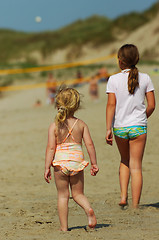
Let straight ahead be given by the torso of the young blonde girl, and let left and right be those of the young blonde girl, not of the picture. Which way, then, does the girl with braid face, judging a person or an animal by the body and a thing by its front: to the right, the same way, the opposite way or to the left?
the same way

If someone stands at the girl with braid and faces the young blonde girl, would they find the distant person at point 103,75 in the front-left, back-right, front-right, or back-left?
back-right

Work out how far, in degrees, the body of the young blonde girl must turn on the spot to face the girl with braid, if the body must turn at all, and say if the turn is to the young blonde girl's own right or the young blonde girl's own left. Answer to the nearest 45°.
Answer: approximately 45° to the young blonde girl's own right

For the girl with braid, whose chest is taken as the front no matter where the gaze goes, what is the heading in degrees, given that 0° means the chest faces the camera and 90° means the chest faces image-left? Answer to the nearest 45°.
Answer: approximately 180°

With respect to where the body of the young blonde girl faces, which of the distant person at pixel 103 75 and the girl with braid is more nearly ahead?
the distant person

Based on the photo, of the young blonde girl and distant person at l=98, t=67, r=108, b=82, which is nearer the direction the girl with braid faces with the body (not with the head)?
the distant person

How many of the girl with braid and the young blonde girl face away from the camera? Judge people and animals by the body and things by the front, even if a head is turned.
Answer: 2

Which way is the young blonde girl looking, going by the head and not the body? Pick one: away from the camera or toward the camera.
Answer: away from the camera

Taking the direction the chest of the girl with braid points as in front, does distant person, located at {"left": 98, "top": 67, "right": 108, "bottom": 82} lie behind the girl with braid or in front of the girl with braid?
in front

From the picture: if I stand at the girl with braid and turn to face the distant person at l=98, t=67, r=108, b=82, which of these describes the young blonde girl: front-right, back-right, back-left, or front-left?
back-left

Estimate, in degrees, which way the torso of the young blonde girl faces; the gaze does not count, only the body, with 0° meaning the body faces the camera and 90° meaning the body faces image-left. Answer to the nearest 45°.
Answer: approximately 180°

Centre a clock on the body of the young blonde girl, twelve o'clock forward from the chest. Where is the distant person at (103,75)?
The distant person is roughly at 12 o'clock from the young blonde girl.

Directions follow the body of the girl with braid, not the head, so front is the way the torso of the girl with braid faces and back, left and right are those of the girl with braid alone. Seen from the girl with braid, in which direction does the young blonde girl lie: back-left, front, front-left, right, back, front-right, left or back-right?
back-left
